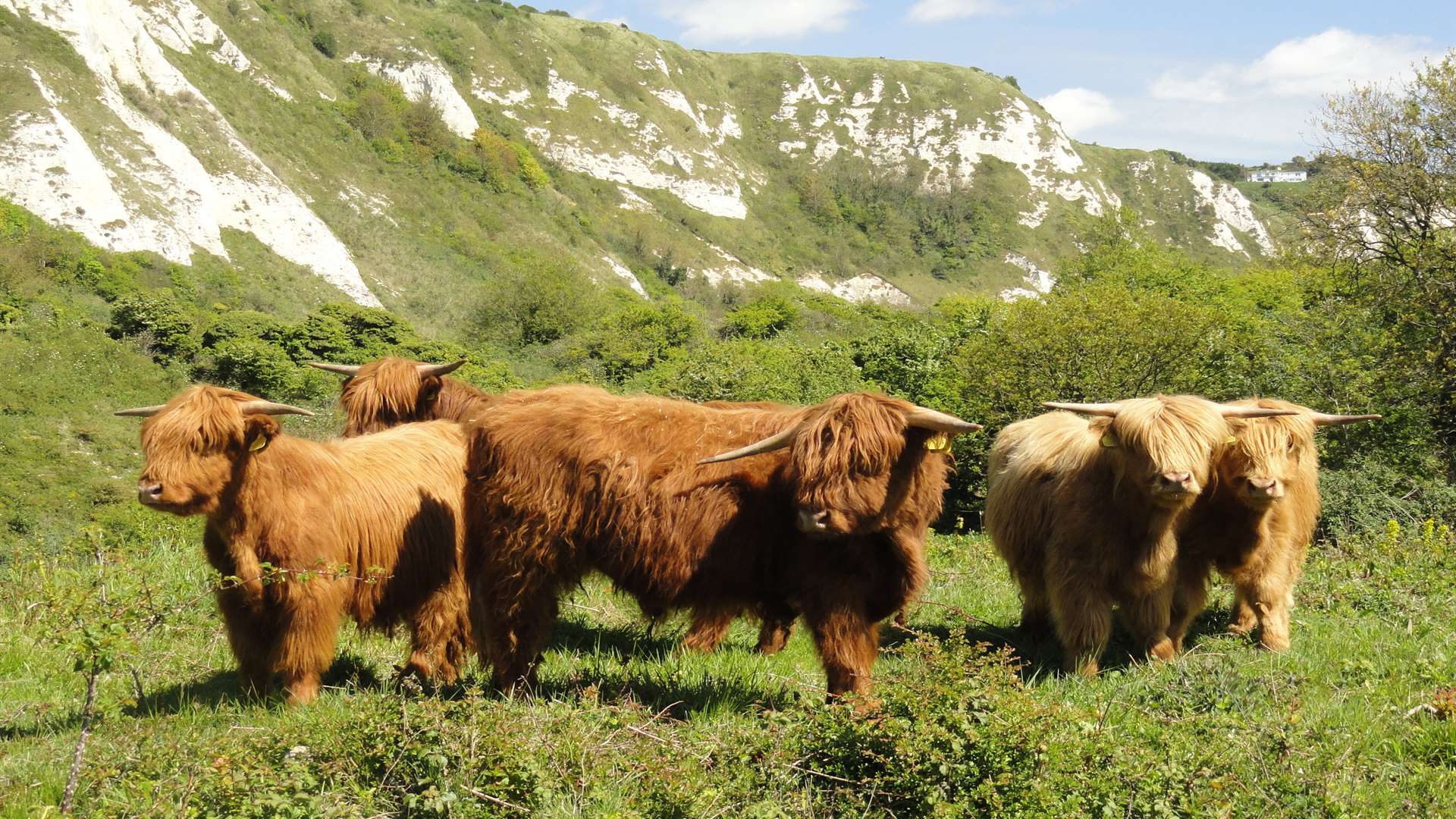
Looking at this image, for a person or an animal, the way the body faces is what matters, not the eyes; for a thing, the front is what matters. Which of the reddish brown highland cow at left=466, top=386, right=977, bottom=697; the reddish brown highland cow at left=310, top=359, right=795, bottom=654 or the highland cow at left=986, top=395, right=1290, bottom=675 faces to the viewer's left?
the reddish brown highland cow at left=310, top=359, right=795, bottom=654

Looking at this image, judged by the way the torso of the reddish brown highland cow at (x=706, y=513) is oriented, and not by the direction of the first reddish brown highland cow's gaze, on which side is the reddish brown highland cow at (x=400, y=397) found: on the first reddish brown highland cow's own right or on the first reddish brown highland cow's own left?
on the first reddish brown highland cow's own left

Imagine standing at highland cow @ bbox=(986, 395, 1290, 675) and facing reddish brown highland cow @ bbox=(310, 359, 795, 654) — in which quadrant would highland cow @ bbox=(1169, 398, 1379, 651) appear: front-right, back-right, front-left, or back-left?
back-right

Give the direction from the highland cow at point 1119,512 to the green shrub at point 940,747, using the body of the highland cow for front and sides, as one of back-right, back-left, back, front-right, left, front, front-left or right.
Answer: front-right

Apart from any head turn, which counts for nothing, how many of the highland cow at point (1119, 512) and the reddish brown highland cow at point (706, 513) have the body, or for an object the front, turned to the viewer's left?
0

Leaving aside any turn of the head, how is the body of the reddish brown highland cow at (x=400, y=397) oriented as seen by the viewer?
to the viewer's left

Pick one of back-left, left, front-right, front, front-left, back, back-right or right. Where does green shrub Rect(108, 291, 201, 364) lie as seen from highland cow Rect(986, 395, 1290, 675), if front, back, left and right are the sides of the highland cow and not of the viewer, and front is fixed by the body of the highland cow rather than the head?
back

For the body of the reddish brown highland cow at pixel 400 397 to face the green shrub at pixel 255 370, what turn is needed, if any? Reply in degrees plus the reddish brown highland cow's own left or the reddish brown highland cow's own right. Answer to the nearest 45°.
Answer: approximately 90° to the reddish brown highland cow's own right

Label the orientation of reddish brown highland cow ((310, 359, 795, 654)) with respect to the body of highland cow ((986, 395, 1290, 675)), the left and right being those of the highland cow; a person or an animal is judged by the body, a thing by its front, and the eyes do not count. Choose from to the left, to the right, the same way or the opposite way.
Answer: to the right

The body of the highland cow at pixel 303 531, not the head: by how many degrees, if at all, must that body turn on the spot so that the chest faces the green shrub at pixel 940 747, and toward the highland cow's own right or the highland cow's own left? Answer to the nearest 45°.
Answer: approximately 90° to the highland cow's own left

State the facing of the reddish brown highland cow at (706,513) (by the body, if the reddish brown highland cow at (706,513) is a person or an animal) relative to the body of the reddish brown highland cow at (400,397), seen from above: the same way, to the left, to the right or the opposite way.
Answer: the opposite way

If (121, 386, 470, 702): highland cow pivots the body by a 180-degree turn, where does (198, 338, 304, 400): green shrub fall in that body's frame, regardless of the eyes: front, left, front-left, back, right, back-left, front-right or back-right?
front-left

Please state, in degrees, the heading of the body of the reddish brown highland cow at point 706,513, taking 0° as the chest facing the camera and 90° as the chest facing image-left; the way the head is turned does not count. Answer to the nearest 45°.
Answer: approximately 270°

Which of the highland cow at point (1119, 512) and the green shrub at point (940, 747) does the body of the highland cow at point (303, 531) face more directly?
the green shrub

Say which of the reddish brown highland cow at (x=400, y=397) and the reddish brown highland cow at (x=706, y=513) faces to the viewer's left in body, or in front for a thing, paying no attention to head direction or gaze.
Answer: the reddish brown highland cow at (x=400, y=397)

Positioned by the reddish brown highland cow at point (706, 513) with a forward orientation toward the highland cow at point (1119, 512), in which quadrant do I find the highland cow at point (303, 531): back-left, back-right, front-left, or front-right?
back-left

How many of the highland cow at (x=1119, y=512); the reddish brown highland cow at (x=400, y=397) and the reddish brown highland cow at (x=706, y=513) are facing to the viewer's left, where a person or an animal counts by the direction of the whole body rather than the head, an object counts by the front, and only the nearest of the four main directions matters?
1

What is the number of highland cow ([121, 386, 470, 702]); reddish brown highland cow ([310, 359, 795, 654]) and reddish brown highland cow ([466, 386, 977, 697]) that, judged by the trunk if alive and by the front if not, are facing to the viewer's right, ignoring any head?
1
